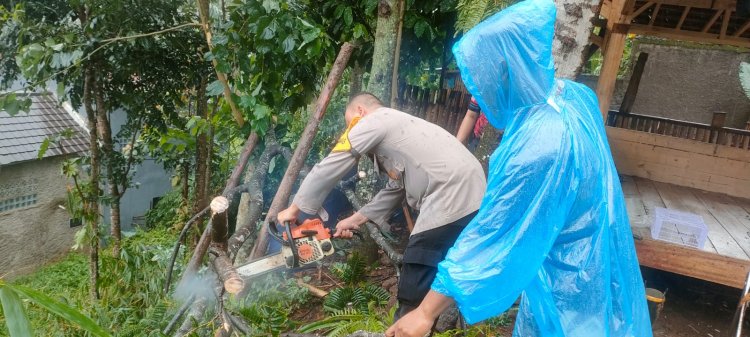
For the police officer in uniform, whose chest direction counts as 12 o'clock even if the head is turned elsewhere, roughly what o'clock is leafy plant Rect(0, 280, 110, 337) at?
The leafy plant is roughly at 10 o'clock from the police officer in uniform.

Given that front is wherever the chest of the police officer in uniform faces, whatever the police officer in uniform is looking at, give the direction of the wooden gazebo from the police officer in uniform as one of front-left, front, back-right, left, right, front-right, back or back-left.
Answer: back-right

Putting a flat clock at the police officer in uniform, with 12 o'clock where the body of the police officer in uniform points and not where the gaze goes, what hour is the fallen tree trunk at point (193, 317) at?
The fallen tree trunk is roughly at 12 o'clock from the police officer in uniform.

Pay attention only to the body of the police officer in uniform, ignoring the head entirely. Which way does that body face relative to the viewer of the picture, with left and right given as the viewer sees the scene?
facing to the left of the viewer

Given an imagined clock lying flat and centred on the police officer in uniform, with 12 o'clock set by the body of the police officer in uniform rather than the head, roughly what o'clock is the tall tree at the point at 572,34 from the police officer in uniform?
The tall tree is roughly at 5 o'clock from the police officer in uniform.

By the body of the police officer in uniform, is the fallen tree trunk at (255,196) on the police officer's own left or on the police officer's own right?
on the police officer's own right
